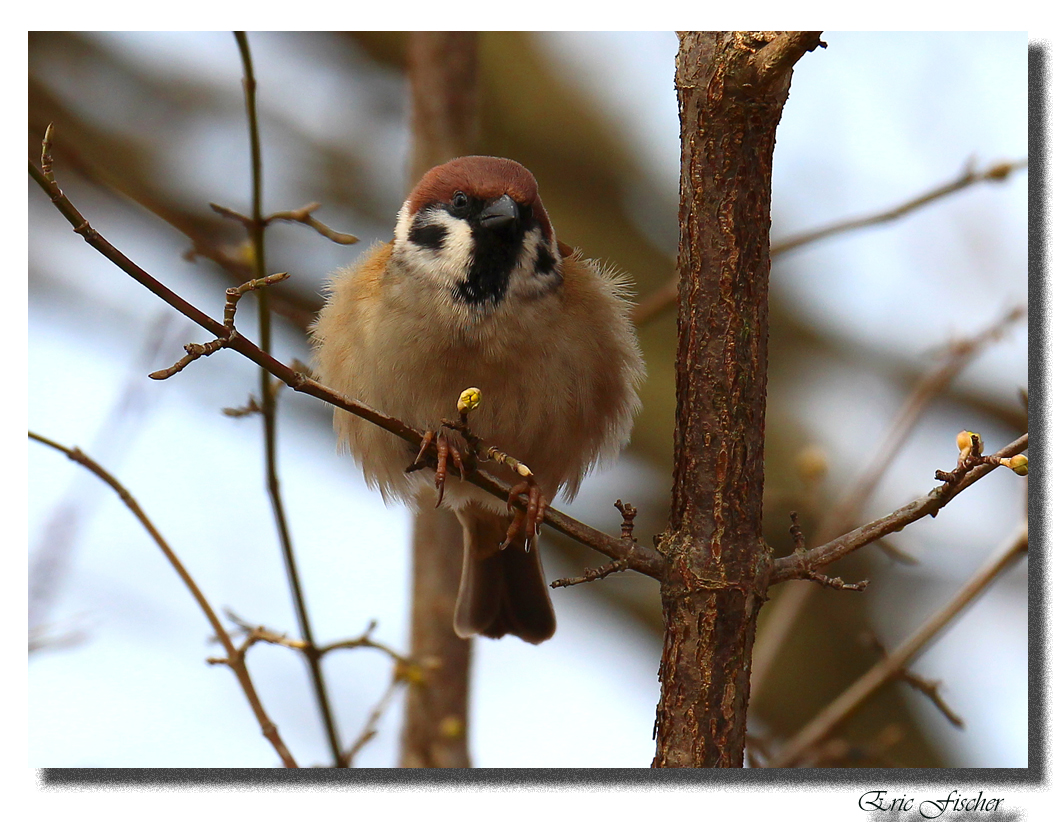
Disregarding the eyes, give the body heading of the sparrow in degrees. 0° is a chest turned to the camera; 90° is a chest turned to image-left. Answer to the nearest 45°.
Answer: approximately 0°

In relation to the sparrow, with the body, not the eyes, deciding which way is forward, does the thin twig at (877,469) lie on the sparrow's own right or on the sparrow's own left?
on the sparrow's own left

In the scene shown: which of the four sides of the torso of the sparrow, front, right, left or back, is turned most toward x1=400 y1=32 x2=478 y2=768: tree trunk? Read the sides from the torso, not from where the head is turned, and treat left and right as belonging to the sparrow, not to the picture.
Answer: back
